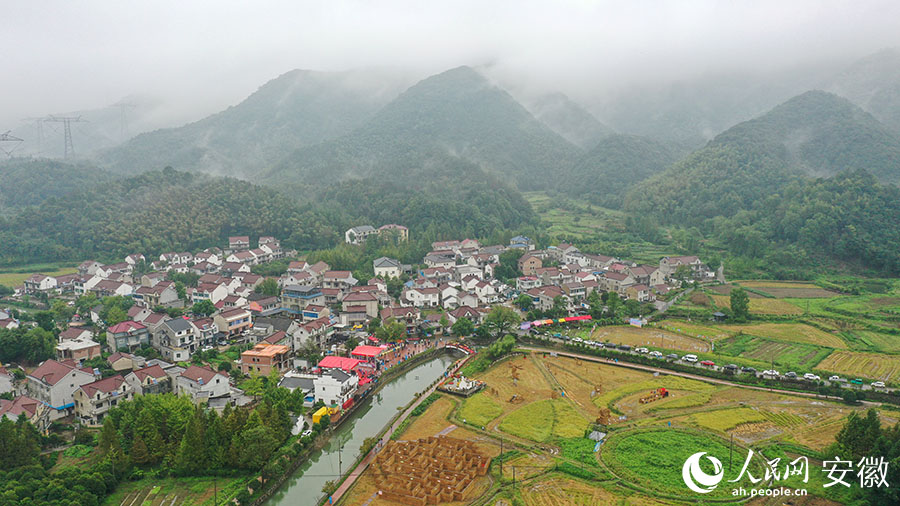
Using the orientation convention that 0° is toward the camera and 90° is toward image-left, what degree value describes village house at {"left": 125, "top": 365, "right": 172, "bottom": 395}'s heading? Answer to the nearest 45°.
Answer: approximately 315°

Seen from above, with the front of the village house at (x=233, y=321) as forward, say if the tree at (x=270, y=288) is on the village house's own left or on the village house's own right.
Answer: on the village house's own left

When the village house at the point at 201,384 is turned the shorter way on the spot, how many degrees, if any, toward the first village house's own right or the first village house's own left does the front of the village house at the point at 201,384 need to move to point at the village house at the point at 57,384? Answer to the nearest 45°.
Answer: approximately 135° to the first village house's own right

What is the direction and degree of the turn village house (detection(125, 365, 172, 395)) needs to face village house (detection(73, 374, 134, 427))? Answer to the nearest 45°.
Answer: approximately 90° to its right

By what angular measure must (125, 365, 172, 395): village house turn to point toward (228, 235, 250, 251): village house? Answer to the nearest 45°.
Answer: approximately 135° to its left

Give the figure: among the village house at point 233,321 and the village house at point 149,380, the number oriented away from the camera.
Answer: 0

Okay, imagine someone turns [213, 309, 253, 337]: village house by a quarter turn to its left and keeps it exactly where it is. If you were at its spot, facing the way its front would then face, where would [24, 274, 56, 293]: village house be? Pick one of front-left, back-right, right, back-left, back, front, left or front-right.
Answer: left

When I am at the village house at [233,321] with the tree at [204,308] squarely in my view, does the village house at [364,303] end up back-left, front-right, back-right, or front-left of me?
back-right

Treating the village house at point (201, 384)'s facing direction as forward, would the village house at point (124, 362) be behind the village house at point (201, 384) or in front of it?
behind

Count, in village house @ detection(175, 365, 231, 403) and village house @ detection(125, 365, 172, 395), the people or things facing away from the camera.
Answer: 0

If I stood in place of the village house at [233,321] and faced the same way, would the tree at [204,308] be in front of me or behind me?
behind

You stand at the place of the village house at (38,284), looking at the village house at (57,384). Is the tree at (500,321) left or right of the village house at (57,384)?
left

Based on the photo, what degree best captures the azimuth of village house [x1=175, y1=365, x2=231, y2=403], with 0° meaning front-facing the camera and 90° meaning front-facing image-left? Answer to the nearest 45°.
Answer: approximately 315°
